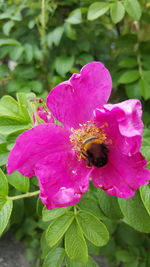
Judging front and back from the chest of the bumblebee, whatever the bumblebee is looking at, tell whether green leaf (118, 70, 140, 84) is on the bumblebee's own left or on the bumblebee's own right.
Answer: on the bumblebee's own right

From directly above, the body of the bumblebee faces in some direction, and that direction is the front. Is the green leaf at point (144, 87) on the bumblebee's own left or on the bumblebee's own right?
on the bumblebee's own right

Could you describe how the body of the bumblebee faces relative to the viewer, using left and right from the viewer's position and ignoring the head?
facing away from the viewer and to the left of the viewer
